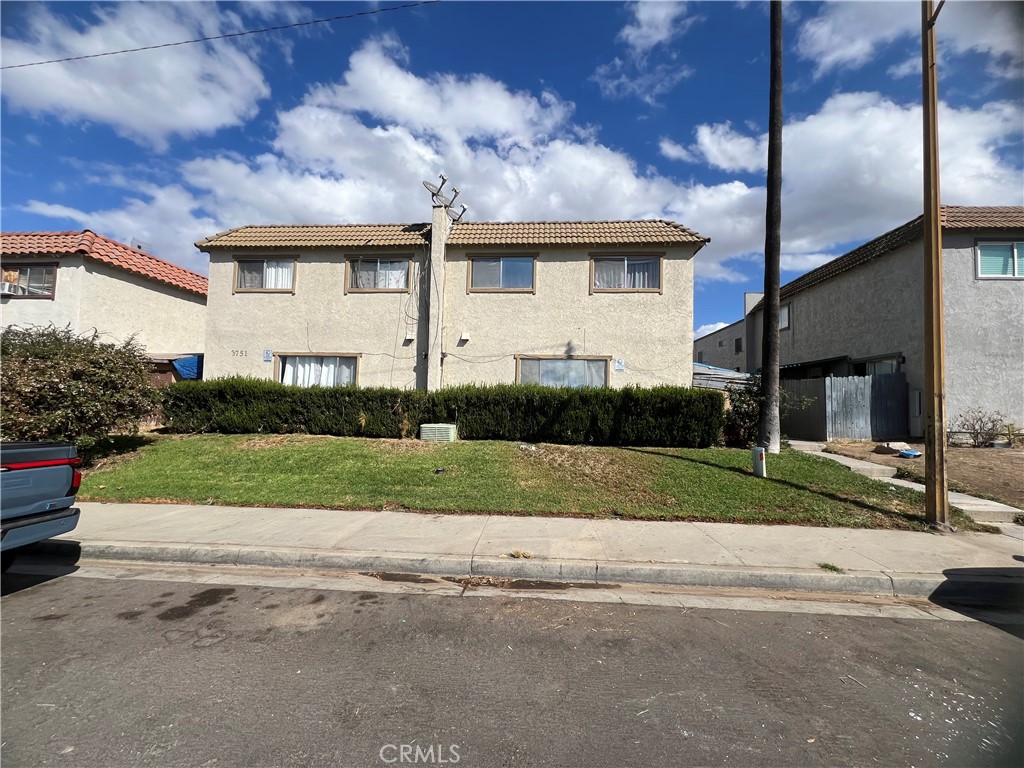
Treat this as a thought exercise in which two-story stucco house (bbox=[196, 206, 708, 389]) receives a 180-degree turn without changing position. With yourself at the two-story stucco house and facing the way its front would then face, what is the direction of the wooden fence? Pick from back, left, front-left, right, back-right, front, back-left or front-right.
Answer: right

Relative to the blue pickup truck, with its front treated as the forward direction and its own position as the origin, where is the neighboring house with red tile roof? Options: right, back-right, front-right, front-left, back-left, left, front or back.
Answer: front-right

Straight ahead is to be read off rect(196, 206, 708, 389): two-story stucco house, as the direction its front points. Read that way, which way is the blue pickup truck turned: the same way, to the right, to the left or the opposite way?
to the right

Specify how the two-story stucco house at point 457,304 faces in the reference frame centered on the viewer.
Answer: facing the viewer

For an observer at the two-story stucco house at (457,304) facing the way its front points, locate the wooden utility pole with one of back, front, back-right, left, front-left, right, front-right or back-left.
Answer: front-left

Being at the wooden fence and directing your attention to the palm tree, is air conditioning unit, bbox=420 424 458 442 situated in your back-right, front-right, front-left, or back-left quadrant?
front-right

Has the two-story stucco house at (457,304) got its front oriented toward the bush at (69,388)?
no

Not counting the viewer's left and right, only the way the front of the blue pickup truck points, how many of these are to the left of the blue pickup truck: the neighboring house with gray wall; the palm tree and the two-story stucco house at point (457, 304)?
0

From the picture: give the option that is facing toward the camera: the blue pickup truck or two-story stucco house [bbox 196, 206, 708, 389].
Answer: the two-story stucco house

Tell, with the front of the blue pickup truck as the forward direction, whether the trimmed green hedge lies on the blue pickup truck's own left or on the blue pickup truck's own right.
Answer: on the blue pickup truck's own right

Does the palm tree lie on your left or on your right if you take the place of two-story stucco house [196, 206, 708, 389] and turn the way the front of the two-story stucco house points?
on your left

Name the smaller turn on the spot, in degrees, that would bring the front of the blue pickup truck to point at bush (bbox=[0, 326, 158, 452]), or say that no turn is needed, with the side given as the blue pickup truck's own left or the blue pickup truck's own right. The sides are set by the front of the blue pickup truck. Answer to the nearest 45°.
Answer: approximately 45° to the blue pickup truck's own right

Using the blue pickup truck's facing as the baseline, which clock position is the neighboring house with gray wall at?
The neighboring house with gray wall is roughly at 5 o'clock from the blue pickup truck.

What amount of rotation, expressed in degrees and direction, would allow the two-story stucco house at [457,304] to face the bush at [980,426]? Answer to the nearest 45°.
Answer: approximately 90° to its left

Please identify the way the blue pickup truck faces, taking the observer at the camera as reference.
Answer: facing away from the viewer and to the left of the viewer

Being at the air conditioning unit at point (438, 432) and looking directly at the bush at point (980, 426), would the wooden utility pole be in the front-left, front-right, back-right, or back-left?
front-right

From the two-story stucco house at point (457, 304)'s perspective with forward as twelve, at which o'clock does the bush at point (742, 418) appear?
The bush is roughly at 10 o'clock from the two-story stucco house.
